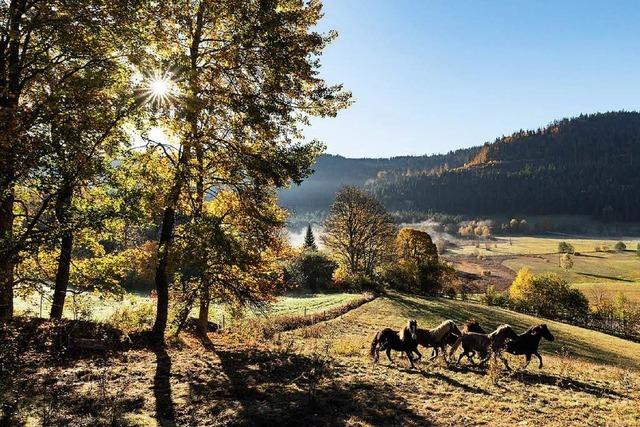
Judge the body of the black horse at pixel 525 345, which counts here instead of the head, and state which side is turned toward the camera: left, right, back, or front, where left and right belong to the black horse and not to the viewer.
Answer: right

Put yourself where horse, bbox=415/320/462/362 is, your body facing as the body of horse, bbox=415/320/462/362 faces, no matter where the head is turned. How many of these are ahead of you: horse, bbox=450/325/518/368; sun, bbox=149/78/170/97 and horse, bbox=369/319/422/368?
1

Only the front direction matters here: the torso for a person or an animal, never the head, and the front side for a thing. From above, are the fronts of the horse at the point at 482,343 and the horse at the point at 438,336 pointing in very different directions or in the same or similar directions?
same or similar directions

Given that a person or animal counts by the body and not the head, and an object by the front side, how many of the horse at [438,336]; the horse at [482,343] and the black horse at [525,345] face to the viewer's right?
3

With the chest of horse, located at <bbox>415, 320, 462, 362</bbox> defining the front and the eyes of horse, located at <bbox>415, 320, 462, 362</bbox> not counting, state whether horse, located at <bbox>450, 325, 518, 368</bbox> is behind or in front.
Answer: in front

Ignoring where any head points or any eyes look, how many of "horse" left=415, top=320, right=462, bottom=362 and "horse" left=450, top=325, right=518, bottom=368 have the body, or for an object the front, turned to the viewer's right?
2

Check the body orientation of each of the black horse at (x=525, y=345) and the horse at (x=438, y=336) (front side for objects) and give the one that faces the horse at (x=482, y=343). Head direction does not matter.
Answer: the horse at (x=438, y=336)

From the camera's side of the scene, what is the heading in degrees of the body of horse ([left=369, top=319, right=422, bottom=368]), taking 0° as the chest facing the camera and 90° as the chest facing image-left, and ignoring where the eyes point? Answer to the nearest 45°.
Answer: approximately 315°

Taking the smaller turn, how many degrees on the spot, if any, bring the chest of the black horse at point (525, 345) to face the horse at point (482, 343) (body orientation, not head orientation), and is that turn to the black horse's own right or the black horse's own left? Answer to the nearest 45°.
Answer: approximately 135° to the black horse's own right

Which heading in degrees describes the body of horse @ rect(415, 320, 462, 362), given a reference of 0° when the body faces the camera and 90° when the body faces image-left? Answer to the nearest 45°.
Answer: approximately 270°
